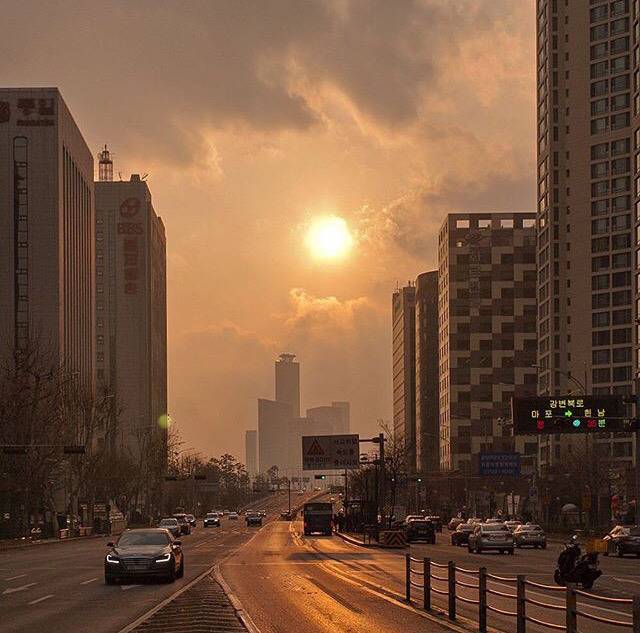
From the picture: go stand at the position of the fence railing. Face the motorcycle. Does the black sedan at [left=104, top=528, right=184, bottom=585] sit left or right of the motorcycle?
left

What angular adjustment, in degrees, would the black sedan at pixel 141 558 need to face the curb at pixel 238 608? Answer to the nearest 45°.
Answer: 0° — it already faces it

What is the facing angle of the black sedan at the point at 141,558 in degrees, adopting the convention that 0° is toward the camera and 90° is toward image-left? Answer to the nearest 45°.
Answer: approximately 0°

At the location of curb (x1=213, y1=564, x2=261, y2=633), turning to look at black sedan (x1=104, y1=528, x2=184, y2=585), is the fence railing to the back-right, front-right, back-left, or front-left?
back-right

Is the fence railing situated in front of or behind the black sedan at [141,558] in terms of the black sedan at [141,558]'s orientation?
in front

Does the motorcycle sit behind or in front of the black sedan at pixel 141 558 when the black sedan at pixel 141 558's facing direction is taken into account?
in front

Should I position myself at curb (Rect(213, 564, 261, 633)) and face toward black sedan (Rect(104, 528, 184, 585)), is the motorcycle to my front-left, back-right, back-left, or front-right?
back-right
